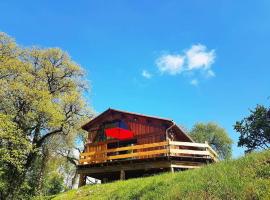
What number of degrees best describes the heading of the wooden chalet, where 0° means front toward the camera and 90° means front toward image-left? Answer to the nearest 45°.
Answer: approximately 45°

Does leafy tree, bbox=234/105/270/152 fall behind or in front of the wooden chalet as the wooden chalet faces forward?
behind

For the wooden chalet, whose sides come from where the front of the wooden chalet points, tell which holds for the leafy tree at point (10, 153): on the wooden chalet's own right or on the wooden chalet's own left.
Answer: on the wooden chalet's own right

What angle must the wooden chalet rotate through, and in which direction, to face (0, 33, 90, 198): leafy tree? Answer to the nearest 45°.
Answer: approximately 45° to its right
